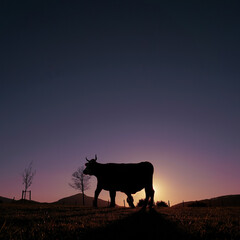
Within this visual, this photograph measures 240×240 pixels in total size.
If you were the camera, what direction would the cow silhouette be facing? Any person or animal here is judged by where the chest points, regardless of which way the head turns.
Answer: facing to the left of the viewer
